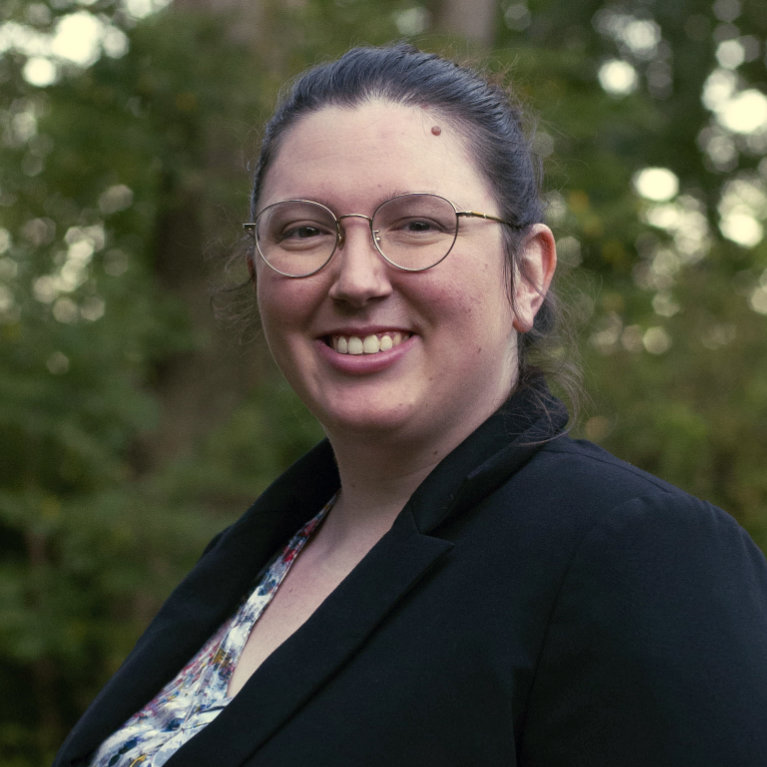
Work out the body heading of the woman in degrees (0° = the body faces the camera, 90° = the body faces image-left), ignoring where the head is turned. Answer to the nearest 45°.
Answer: approximately 45°
